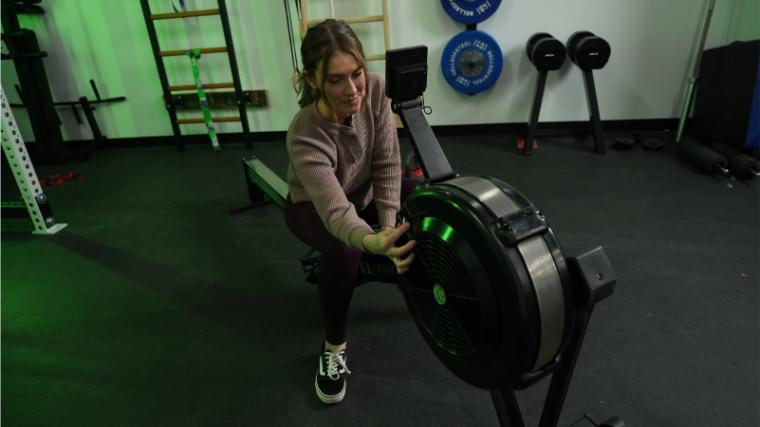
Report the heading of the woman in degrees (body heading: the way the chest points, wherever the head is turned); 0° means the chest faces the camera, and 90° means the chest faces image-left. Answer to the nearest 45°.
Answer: approximately 315°

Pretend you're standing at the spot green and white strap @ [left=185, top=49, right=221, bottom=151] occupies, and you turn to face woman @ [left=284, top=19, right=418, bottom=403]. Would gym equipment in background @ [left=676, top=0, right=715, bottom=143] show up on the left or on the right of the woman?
left

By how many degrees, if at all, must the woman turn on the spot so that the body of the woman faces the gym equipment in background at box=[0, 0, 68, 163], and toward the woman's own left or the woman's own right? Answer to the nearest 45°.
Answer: approximately 180°

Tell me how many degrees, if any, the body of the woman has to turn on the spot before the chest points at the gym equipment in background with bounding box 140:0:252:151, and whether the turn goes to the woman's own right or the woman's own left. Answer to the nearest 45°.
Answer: approximately 135° to the woman's own left

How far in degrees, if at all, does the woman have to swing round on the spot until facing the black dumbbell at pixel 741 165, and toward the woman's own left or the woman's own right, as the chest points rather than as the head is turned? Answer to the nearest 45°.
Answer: approximately 90° to the woman's own left

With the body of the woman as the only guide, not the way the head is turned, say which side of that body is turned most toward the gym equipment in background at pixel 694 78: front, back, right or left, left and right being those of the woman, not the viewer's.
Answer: left

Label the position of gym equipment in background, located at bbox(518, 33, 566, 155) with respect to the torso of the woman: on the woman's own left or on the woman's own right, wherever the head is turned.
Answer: on the woman's own left

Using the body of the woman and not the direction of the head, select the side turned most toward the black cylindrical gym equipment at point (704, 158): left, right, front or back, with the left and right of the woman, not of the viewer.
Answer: left

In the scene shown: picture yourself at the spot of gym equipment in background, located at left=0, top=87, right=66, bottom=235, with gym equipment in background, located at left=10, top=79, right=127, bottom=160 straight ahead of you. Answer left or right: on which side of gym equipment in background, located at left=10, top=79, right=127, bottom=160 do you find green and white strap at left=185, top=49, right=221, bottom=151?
right

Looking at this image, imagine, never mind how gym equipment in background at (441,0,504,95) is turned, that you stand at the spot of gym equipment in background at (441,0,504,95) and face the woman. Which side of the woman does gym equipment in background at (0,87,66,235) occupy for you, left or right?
right

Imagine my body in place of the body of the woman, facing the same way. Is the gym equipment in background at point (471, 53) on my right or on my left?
on my left

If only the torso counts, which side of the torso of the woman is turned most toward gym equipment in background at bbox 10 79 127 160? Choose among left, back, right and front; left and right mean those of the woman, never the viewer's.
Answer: back
